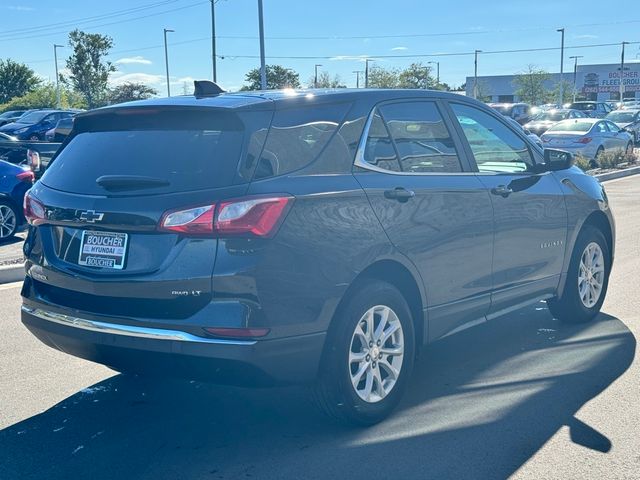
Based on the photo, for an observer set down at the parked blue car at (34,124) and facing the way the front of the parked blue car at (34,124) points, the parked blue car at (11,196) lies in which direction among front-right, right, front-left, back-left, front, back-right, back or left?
front-left

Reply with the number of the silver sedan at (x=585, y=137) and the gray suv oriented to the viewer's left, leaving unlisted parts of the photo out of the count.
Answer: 0

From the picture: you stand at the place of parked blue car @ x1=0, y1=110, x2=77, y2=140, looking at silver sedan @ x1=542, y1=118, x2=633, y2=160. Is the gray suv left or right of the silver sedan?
right

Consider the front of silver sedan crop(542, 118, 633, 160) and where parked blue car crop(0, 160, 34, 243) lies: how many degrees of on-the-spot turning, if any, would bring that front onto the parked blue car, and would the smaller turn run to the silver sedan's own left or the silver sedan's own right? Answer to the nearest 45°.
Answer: approximately 180°

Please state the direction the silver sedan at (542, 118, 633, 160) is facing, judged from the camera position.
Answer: facing away from the viewer and to the right of the viewer

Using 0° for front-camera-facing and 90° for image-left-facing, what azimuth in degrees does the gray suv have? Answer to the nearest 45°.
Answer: approximately 225°

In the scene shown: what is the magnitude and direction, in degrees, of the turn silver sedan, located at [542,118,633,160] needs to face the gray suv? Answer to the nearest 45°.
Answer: approximately 135° to its right

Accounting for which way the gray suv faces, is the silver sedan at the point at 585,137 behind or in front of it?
in front

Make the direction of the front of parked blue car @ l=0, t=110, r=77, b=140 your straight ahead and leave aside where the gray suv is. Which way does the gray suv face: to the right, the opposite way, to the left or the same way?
the opposite way
